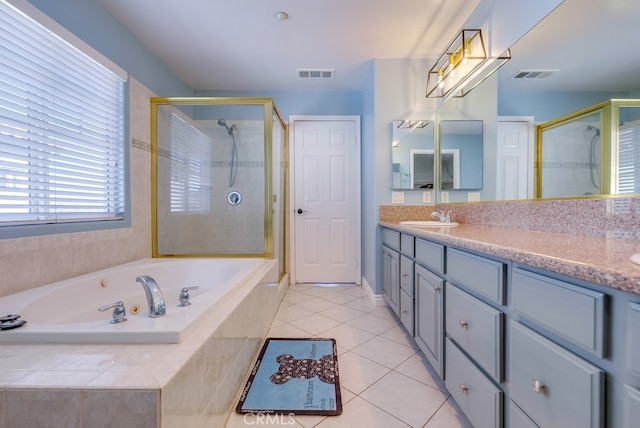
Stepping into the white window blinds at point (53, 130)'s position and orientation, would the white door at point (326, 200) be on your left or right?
on your left

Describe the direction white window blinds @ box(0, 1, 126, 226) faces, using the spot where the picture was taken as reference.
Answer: facing the viewer and to the right of the viewer

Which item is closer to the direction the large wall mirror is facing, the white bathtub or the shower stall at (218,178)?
the white bathtub

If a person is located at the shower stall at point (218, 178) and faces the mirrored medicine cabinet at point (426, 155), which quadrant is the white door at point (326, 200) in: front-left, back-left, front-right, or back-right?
front-left

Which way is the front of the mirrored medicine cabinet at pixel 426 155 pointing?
toward the camera

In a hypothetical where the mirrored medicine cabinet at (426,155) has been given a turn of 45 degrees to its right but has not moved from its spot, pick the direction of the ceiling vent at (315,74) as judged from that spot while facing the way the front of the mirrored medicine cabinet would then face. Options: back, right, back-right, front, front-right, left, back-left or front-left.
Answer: front-right

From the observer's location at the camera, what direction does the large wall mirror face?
facing the viewer and to the left of the viewer

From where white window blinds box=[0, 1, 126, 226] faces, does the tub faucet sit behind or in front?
in front

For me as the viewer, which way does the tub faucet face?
facing away from the viewer and to the left of the viewer

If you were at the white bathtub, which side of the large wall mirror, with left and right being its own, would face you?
front

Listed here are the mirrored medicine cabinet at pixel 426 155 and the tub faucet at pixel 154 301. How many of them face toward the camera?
1

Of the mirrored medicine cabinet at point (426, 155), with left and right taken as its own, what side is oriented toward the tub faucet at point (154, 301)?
front
